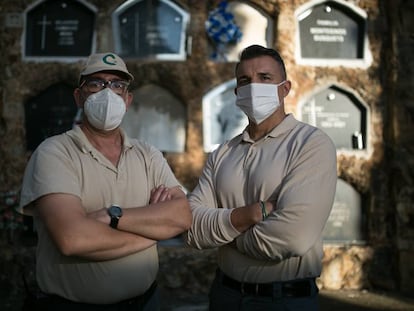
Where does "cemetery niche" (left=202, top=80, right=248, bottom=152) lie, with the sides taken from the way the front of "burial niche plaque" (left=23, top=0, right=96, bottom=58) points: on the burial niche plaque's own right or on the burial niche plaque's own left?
on the burial niche plaque's own left

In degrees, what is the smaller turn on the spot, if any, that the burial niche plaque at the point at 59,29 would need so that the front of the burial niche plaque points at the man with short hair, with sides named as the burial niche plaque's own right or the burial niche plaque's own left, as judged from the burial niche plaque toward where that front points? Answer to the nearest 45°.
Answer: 0° — it already faces them

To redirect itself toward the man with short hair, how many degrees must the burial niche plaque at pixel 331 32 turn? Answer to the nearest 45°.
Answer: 0° — it already faces them

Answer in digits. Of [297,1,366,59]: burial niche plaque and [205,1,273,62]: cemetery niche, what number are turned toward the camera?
2

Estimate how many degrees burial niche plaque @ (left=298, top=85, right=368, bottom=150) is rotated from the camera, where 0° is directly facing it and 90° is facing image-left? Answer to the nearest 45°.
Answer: approximately 0°

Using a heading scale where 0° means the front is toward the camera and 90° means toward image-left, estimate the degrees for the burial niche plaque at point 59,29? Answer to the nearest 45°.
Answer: approximately 0°

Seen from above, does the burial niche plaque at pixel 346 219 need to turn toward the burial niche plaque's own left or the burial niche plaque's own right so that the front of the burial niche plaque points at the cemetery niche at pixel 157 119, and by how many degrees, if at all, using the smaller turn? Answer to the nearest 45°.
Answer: approximately 90° to the burial niche plaque's own right

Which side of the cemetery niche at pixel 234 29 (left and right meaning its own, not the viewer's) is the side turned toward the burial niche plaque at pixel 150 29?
right

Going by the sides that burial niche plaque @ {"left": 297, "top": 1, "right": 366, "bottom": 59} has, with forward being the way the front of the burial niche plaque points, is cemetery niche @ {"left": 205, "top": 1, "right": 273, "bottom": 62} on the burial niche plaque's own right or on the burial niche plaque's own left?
on the burial niche plaque's own right
